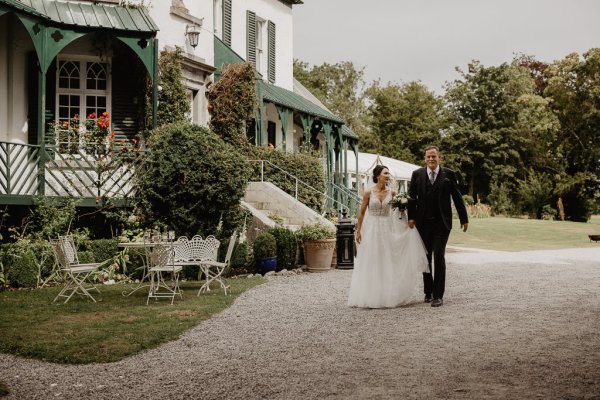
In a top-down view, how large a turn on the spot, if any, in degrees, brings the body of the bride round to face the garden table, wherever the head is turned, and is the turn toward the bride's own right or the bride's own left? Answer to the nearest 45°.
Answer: approximately 90° to the bride's own right

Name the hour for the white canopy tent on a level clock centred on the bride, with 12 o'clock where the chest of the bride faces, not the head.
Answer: The white canopy tent is roughly at 6 o'clock from the bride.

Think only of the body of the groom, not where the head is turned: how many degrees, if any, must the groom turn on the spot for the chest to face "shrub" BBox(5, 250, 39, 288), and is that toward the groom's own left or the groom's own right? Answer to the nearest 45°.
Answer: approximately 90° to the groom's own right

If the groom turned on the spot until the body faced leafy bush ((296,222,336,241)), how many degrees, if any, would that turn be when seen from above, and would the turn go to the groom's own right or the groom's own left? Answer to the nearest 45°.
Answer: approximately 135° to the groom's own right

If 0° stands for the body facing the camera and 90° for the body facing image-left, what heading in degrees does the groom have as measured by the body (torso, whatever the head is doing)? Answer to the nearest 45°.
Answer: approximately 0°

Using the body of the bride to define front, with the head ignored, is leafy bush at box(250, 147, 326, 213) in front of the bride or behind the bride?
behind

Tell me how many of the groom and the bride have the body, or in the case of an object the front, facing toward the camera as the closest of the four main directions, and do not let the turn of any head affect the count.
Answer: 2

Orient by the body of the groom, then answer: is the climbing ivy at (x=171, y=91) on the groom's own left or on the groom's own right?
on the groom's own right

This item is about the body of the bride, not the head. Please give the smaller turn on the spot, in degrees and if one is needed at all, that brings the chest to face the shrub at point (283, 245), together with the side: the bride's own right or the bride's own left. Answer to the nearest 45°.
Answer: approximately 135° to the bride's own right
